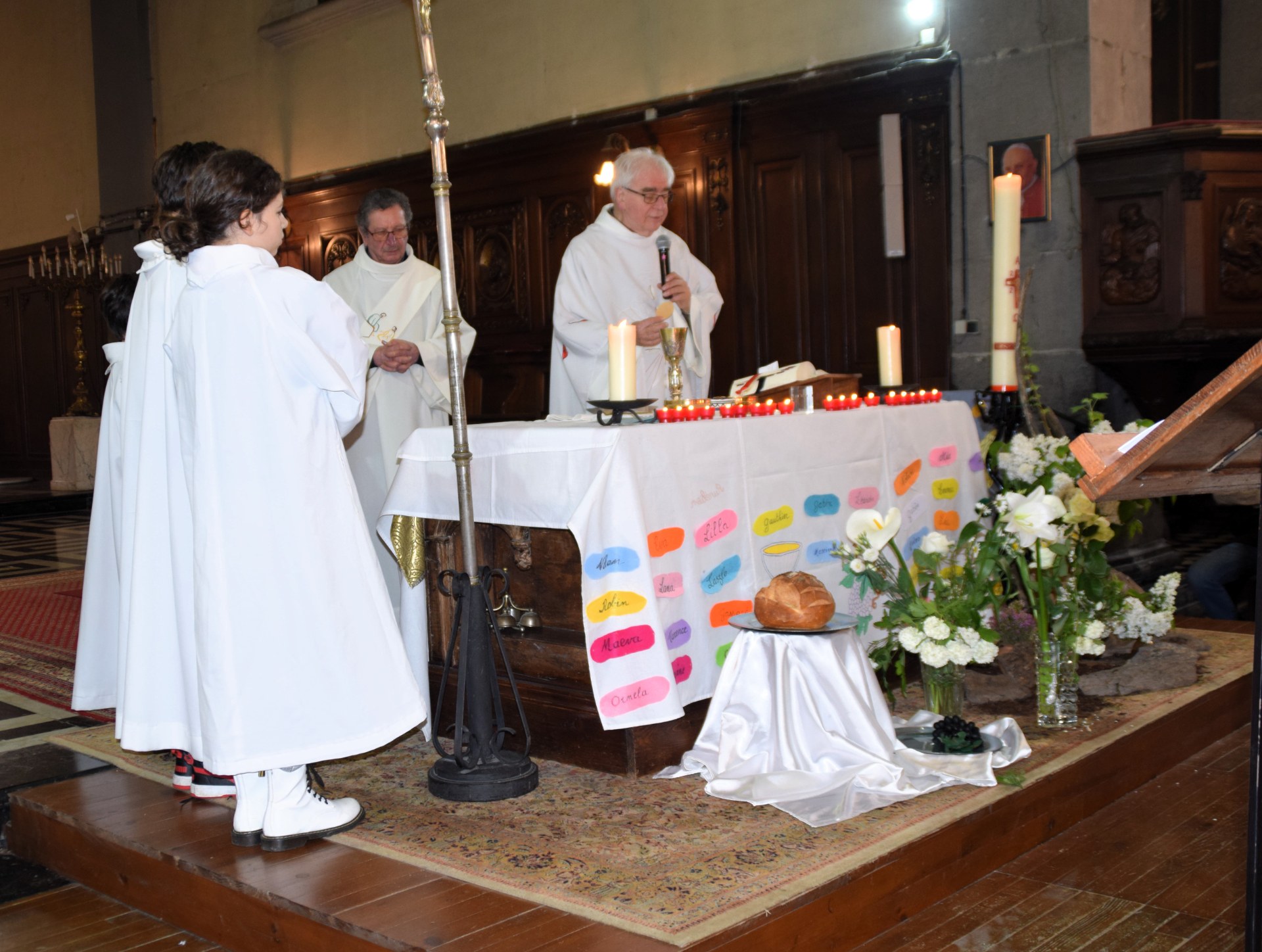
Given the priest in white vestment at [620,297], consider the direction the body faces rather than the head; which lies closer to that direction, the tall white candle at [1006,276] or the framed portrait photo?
the tall white candle

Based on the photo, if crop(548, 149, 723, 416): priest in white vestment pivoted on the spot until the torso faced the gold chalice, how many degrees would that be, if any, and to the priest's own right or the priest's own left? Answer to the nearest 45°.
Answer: approximately 45° to the priest's own right

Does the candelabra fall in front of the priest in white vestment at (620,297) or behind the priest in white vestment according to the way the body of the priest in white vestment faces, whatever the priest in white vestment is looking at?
behind

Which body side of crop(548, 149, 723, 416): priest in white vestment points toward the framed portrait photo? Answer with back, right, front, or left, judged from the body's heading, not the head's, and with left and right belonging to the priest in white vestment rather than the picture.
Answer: left

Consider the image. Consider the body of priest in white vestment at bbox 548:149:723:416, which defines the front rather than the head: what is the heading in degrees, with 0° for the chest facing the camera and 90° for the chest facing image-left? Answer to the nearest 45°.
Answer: approximately 315°

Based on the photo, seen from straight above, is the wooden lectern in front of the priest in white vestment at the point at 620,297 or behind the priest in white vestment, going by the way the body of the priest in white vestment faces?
in front

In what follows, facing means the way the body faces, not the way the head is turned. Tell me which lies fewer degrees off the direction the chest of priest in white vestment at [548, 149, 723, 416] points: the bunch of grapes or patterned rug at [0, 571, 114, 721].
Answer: the bunch of grapes

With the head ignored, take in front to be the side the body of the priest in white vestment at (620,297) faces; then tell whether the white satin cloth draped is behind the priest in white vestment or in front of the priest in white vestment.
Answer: in front

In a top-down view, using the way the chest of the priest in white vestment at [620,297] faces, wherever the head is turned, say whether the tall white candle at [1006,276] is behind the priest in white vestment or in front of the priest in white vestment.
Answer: in front
